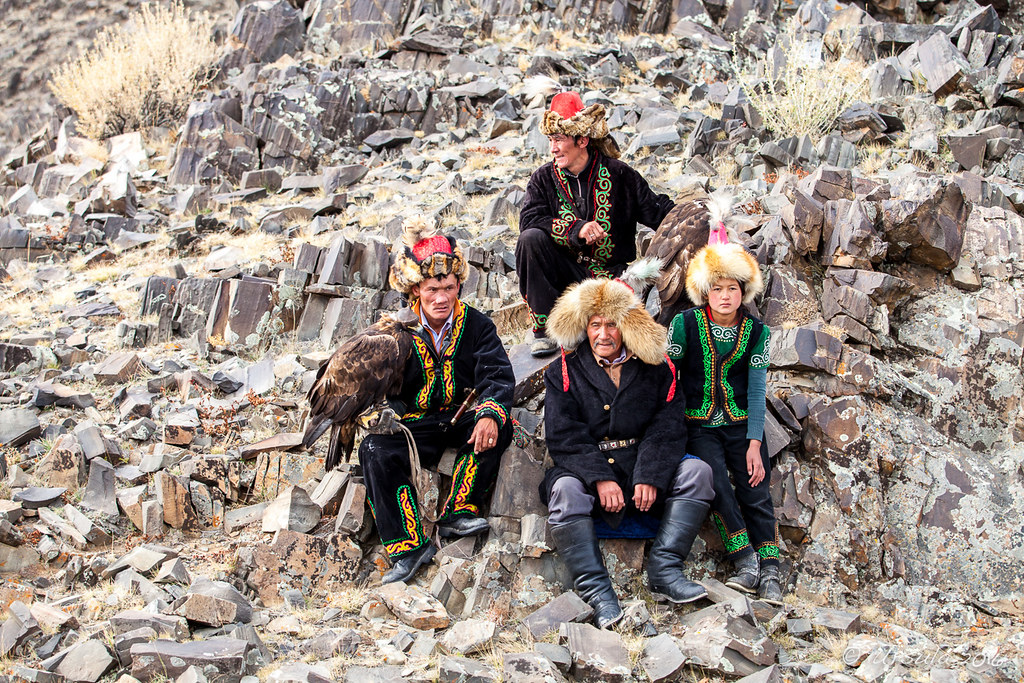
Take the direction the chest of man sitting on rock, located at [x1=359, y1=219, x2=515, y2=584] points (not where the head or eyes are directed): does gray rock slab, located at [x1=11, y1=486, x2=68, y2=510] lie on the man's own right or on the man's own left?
on the man's own right

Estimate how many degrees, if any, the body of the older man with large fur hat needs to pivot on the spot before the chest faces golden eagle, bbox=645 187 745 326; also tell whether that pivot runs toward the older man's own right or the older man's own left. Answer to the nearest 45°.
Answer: approximately 180°

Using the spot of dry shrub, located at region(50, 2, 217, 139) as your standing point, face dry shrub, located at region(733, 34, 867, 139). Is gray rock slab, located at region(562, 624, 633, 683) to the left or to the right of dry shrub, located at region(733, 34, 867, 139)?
right

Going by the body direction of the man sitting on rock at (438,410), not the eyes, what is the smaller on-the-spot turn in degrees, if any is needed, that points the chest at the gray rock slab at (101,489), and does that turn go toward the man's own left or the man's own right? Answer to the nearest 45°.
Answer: approximately 90° to the man's own right

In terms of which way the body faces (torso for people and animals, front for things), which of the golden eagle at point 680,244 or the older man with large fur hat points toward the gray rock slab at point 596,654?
the older man with large fur hat

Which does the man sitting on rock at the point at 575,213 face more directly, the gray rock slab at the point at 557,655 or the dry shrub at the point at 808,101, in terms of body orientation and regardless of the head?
the gray rock slab
